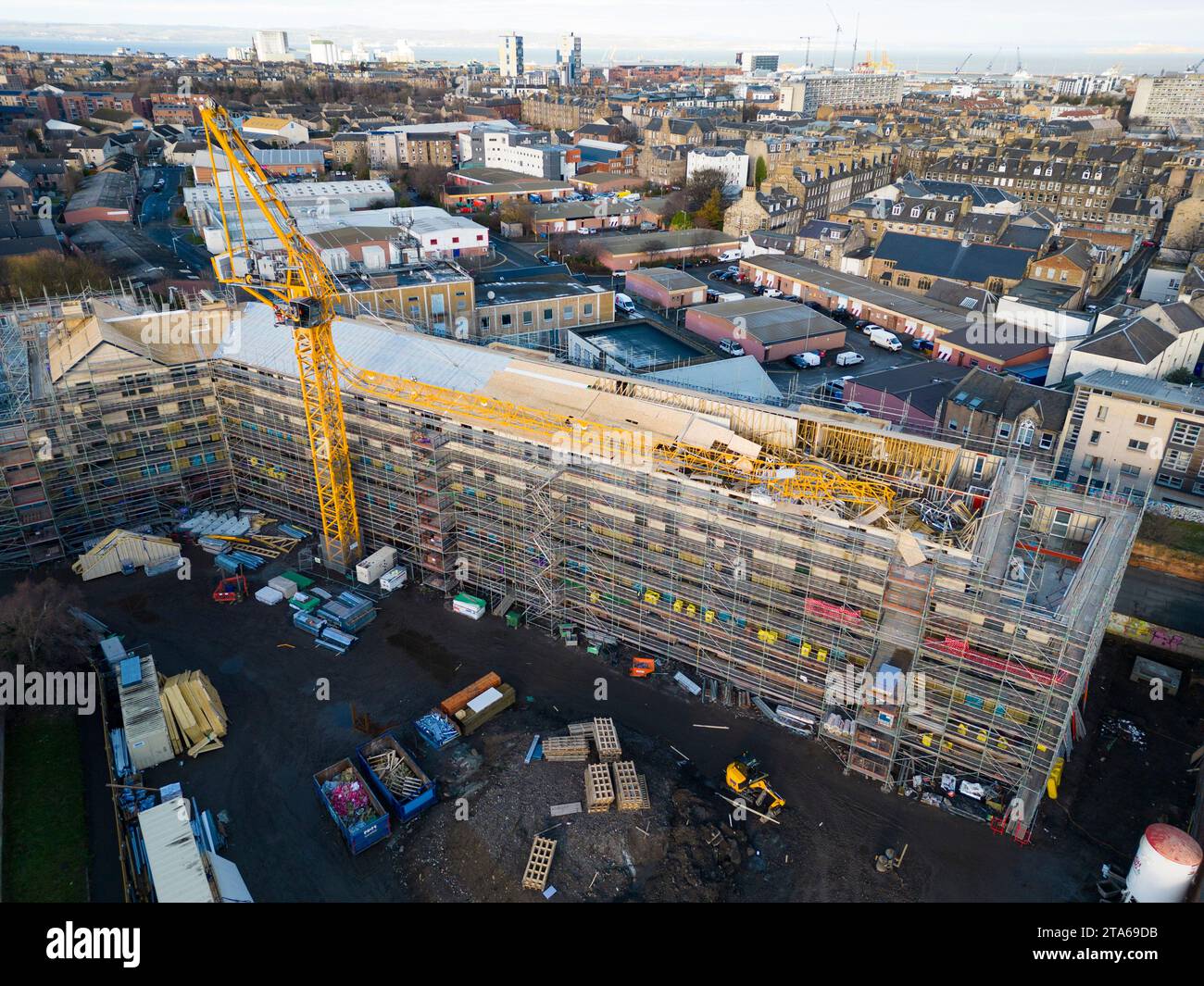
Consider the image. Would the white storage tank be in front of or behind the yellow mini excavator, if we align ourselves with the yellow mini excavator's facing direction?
in front

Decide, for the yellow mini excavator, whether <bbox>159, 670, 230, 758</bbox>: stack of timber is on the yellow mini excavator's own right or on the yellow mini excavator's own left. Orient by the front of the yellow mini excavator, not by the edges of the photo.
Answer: on the yellow mini excavator's own right

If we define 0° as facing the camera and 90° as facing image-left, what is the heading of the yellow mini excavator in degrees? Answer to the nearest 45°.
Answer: approximately 315°

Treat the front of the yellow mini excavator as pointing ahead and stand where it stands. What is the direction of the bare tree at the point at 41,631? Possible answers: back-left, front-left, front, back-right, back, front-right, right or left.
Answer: back-right

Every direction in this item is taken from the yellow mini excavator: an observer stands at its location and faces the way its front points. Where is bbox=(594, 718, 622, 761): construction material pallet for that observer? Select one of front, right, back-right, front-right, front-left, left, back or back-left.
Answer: back-right

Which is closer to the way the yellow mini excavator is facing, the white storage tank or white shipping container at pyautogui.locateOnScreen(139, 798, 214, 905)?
the white storage tank

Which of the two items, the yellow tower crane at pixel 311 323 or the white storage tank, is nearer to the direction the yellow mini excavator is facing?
the white storage tank

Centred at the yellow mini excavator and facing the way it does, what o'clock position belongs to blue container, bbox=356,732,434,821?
The blue container is roughly at 4 o'clock from the yellow mini excavator.

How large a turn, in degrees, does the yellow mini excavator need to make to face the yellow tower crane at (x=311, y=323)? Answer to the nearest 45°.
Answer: approximately 180°

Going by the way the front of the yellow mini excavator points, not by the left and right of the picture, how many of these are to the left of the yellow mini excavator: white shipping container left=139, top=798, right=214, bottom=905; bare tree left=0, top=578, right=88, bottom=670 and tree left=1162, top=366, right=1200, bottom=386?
1

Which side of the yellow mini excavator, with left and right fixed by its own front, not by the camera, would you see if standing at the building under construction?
back
